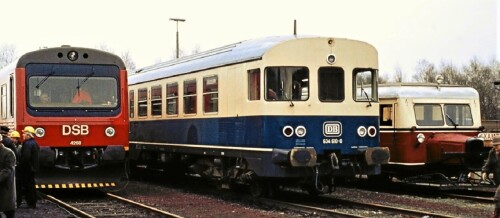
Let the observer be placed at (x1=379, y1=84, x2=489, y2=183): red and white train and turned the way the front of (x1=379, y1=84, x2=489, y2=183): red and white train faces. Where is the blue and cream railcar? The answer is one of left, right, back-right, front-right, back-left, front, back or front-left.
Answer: right

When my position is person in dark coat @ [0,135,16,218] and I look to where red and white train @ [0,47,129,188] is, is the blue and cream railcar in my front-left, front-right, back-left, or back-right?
front-right

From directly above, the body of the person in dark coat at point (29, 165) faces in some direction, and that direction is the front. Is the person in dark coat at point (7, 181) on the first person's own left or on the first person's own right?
on the first person's own left

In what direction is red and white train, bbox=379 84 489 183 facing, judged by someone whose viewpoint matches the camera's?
facing the viewer and to the right of the viewer

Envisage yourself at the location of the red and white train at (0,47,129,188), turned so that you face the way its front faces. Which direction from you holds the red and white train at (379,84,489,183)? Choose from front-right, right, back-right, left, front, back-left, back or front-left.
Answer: left

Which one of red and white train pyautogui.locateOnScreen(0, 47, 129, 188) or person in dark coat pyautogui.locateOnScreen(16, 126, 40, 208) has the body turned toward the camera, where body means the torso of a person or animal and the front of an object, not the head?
the red and white train

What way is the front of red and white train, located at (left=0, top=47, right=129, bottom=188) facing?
toward the camera
